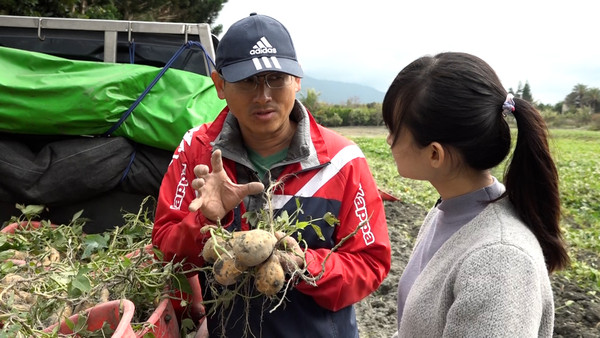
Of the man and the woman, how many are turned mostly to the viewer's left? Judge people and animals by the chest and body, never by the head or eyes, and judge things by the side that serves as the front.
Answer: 1

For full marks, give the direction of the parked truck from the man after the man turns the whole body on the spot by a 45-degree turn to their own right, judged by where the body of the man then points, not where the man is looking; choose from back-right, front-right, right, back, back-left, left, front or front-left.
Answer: right

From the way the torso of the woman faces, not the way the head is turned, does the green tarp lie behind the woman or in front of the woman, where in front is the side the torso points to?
in front

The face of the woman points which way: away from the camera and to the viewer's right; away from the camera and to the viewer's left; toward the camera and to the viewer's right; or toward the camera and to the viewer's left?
away from the camera and to the viewer's left

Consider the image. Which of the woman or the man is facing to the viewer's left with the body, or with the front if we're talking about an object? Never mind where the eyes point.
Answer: the woman

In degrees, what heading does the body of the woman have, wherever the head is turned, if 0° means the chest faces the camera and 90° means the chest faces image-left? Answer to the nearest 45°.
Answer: approximately 90°

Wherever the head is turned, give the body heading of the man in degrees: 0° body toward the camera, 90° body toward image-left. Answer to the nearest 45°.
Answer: approximately 0°
